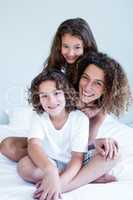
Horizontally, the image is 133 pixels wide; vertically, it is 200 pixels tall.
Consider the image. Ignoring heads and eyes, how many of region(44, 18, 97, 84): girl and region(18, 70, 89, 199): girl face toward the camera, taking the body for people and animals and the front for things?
2

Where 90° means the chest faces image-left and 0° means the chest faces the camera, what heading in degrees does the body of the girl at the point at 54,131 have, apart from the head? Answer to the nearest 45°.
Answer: approximately 0°
